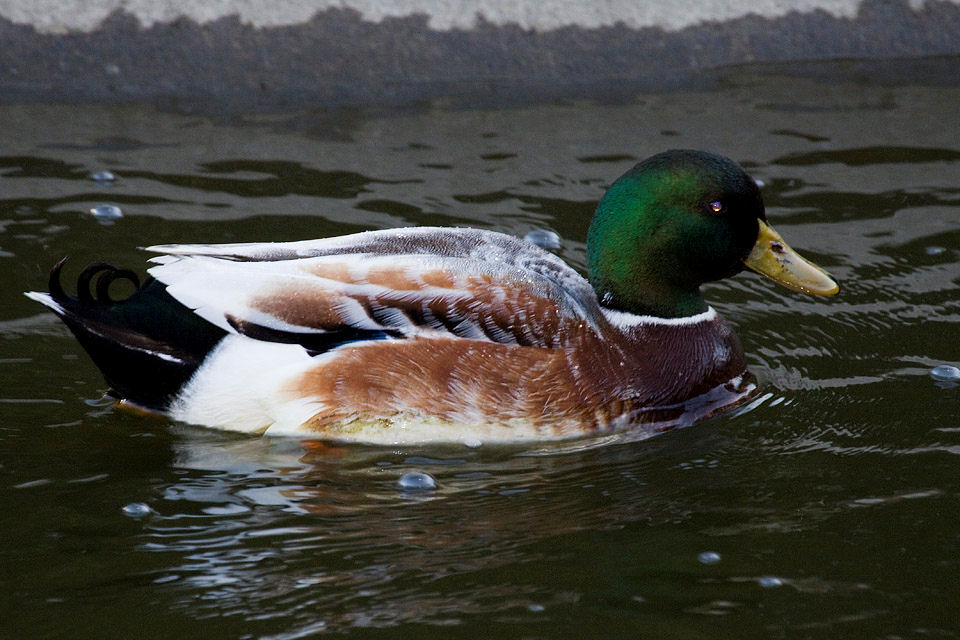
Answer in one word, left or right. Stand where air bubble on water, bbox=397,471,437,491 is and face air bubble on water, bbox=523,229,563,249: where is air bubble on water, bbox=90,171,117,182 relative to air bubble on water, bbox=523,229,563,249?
left

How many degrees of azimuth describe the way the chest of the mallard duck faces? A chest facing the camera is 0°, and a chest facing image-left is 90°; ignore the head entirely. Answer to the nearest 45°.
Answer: approximately 270°

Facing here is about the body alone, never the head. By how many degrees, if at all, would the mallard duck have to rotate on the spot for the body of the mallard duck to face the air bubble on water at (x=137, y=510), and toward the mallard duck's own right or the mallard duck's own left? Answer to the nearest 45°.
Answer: approximately 135° to the mallard duck's own right

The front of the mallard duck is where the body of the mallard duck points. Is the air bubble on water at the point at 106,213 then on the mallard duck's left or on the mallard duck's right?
on the mallard duck's left

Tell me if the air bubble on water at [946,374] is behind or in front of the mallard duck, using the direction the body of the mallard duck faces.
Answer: in front

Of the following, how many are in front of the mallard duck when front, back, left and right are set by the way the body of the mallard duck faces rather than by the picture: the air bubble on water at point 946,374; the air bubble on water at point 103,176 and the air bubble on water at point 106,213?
1

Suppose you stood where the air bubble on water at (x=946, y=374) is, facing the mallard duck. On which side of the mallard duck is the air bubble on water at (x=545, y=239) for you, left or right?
right

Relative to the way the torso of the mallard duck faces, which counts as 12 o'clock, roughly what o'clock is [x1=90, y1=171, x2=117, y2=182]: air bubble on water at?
The air bubble on water is roughly at 8 o'clock from the mallard duck.
